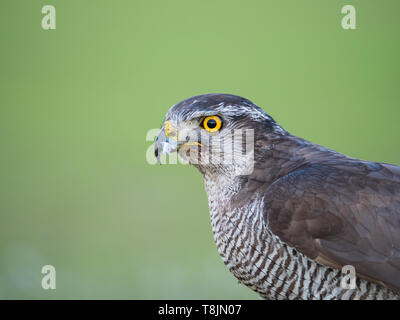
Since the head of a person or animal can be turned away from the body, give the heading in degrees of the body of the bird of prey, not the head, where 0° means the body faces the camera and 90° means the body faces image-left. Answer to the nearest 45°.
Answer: approximately 90°
